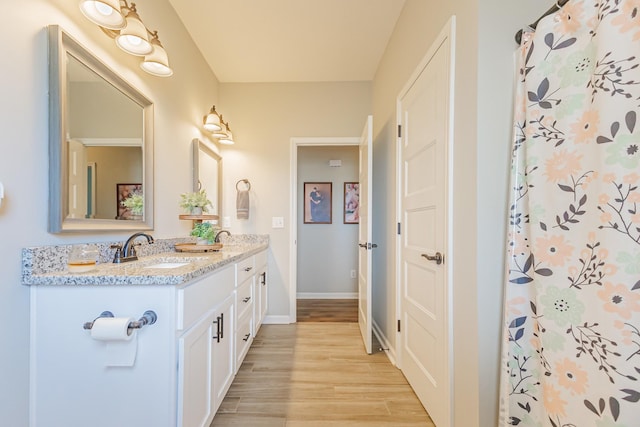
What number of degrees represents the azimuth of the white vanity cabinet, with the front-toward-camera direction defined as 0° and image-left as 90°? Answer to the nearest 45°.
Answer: approximately 315°

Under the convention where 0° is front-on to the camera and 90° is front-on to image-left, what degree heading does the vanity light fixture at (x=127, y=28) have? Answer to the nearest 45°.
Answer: approximately 315°

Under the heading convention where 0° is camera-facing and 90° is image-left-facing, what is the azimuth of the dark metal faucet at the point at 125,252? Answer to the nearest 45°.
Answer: approximately 315°

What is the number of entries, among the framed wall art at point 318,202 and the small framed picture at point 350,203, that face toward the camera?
2

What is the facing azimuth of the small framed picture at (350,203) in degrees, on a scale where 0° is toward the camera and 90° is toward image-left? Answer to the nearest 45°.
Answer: approximately 0°

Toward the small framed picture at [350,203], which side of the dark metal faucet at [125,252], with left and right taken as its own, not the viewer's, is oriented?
left
